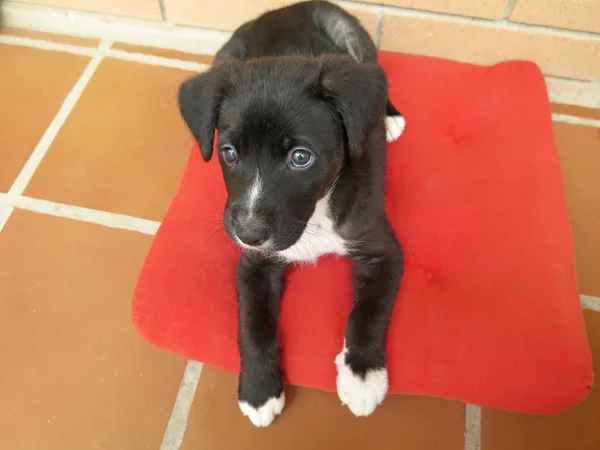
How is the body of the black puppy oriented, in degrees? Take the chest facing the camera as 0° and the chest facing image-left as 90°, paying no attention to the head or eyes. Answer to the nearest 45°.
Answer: approximately 0°
